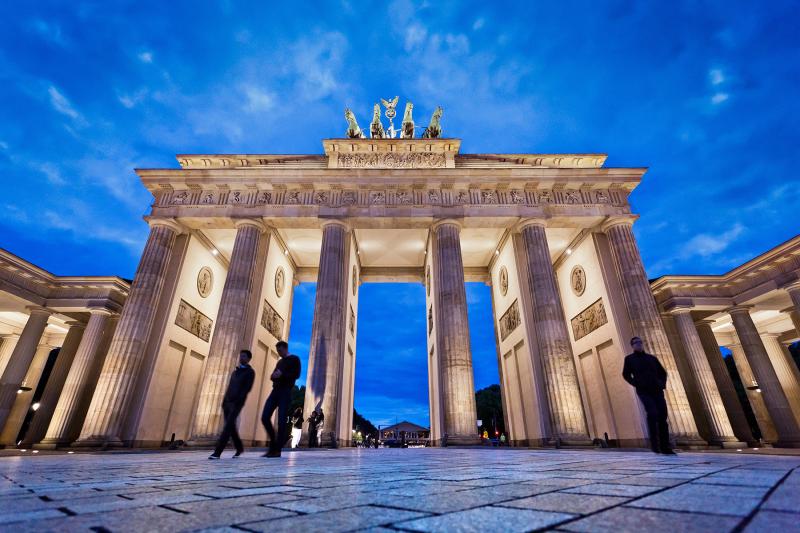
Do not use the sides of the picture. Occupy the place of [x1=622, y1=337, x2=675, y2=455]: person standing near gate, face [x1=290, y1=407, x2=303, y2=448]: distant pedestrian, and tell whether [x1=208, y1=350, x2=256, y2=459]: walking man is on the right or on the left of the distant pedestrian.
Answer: left
